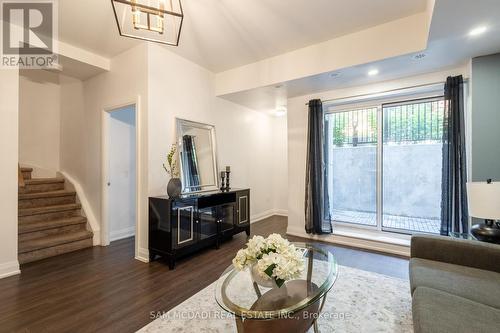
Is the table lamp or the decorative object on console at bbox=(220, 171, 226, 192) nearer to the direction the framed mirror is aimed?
the table lamp

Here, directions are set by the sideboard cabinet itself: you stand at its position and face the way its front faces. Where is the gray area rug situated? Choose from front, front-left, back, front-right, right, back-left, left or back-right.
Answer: front

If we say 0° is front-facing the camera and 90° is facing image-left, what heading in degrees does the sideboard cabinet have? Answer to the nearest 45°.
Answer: approximately 315°

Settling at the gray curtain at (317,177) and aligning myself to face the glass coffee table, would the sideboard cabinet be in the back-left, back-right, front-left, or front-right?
front-right

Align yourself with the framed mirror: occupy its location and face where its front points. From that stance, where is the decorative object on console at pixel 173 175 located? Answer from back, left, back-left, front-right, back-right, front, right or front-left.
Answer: right

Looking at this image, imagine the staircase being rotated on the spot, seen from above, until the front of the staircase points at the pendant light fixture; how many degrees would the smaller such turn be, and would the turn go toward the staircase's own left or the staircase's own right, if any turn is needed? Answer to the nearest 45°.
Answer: approximately 45° to the staircase's own right

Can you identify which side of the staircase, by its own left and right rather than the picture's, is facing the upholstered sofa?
front

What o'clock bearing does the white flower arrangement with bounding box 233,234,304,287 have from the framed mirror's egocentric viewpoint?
The white flower arrangement is roughly at 1 o'clock from the framed mirror.

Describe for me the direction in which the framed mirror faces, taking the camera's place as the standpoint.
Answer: facing the viewer and to the right of the viewer

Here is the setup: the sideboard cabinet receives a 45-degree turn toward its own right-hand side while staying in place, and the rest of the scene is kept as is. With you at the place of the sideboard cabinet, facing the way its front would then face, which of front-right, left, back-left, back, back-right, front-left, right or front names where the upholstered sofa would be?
front-left

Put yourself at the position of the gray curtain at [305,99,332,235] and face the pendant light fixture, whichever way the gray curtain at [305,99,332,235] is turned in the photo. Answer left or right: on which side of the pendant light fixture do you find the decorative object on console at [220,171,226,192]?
right

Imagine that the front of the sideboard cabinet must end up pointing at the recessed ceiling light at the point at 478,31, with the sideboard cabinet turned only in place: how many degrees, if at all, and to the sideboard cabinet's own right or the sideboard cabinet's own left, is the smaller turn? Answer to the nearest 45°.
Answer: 0° — it already faces it

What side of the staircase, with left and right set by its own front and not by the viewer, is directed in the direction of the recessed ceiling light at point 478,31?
front
